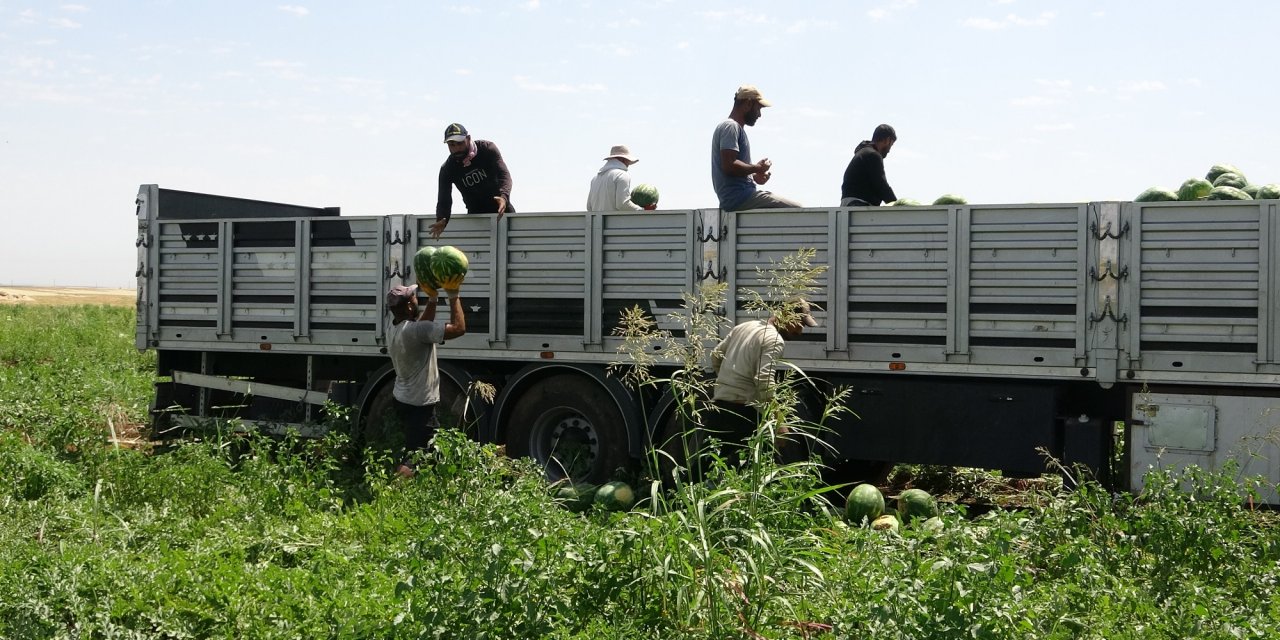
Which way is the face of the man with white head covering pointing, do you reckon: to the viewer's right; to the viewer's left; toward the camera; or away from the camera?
to the viewer's right

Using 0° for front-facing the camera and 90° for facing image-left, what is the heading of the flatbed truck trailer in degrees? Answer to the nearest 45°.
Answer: approximately 270°

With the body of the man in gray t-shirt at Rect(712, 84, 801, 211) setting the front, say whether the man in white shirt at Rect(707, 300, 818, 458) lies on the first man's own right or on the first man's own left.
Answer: on the first man's own right

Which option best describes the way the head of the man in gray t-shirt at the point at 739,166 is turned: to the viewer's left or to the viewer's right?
to the viewer's right

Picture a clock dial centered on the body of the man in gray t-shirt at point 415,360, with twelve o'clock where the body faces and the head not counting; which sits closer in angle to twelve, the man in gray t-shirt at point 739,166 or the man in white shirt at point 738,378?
the man in gray t-shirt

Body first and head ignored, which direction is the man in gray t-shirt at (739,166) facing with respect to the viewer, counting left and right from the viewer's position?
facing to the right of the viewer

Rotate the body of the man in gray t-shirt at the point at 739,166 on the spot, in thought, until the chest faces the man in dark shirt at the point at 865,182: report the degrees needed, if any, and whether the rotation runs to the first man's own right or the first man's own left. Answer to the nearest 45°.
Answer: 0° — they already face them

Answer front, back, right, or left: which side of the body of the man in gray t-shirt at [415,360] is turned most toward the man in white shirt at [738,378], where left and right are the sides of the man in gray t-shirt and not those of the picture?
right

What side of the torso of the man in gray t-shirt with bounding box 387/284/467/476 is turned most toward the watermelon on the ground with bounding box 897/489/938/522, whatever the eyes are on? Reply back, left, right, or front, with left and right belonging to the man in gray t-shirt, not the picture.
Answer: right

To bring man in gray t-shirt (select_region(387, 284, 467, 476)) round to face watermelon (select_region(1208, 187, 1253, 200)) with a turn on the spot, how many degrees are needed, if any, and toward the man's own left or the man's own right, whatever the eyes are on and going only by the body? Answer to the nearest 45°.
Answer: approximately 45° to the man's own right

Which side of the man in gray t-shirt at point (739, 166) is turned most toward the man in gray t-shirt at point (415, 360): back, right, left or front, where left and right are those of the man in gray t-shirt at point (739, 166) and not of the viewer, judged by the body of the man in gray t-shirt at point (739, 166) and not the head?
back

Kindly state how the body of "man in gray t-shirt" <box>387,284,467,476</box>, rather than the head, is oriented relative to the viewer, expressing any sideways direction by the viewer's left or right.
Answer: facing away from the viewer and to the right of the viewer
